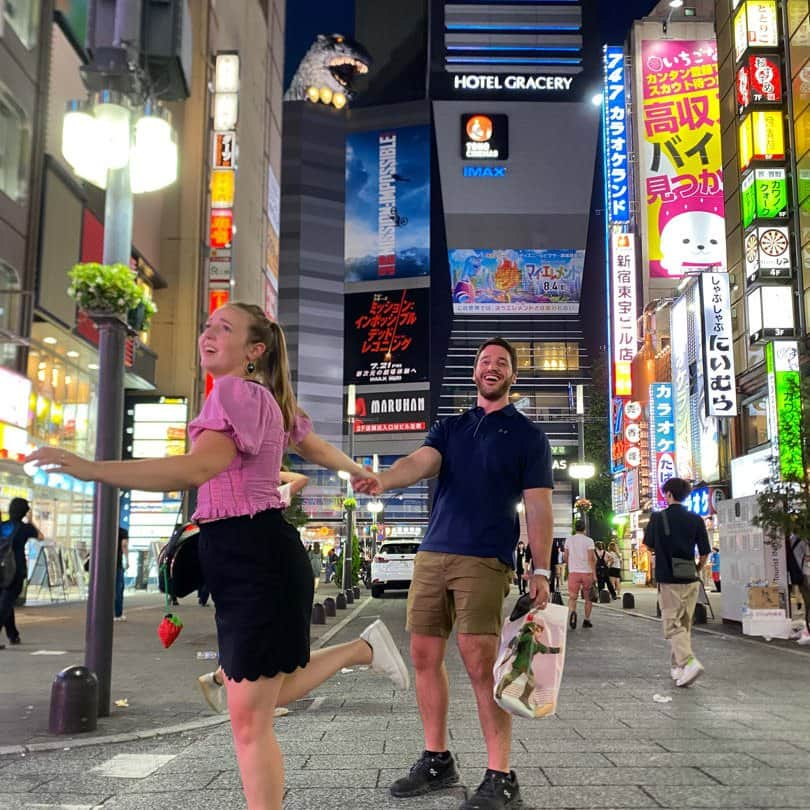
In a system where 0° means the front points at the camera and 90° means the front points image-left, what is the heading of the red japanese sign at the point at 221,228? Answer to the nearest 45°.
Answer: approximately 0°

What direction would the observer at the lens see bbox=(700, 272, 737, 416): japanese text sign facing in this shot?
facing the viewer

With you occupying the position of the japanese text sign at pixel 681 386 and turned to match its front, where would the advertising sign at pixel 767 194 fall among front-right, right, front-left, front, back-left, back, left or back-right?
front-left

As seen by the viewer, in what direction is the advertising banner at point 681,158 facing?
toward the camera

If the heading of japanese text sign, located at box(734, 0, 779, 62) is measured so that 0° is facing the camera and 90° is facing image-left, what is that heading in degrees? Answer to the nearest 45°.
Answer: approximately 0°

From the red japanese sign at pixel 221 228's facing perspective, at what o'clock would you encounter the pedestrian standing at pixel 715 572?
The pedestrian standing is roughly at 9 o'clock from the red japanese sign.

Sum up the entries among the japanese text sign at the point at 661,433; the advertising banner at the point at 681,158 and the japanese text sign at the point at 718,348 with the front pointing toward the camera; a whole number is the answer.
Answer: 3

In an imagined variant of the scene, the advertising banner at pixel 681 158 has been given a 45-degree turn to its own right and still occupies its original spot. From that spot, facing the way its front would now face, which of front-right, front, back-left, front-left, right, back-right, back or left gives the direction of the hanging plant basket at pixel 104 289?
front-left

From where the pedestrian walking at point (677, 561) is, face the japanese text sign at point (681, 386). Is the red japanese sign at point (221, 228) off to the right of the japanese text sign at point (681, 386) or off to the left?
left
